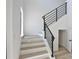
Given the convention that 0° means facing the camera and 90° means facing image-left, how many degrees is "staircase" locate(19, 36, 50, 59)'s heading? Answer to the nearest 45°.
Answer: approximately 0°
